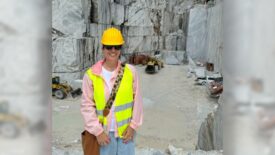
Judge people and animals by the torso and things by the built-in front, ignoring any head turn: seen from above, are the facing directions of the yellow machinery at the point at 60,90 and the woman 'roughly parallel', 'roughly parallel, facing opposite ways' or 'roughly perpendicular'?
roughly perpendicular

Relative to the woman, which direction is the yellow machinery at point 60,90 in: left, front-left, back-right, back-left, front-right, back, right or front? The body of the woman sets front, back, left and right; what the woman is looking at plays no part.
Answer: back

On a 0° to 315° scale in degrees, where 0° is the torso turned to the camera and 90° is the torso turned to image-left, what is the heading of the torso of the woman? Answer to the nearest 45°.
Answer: approximately 0°
